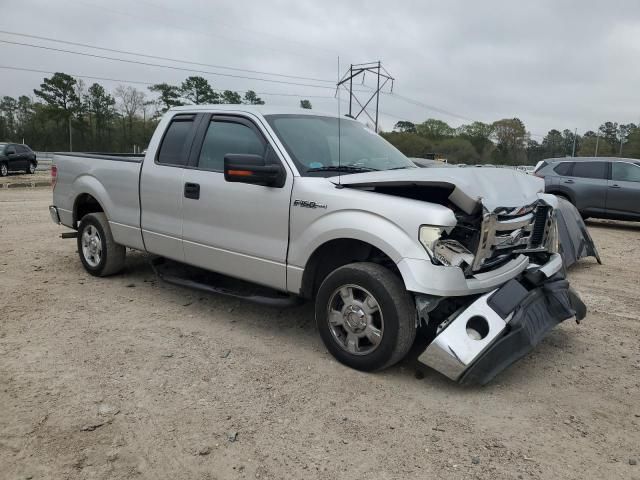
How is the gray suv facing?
to the viewer's right

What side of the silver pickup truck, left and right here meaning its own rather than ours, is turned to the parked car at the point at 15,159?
back

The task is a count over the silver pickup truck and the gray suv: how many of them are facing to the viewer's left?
0

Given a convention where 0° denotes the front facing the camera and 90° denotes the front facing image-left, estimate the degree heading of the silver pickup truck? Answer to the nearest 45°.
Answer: approximately 315°

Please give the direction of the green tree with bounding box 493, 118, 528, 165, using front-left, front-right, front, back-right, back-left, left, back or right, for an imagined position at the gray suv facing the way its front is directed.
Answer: left

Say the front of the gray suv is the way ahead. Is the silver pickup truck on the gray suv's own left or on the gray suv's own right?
on the gray suv's own right

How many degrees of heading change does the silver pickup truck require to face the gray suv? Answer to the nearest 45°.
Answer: approximately 90° to its left

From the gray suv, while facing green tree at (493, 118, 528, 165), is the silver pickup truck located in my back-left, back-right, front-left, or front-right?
back-left

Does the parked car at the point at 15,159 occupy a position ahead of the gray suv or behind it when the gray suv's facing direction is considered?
behind

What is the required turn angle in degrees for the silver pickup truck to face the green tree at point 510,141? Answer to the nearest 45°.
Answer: approximately 135° to its left
